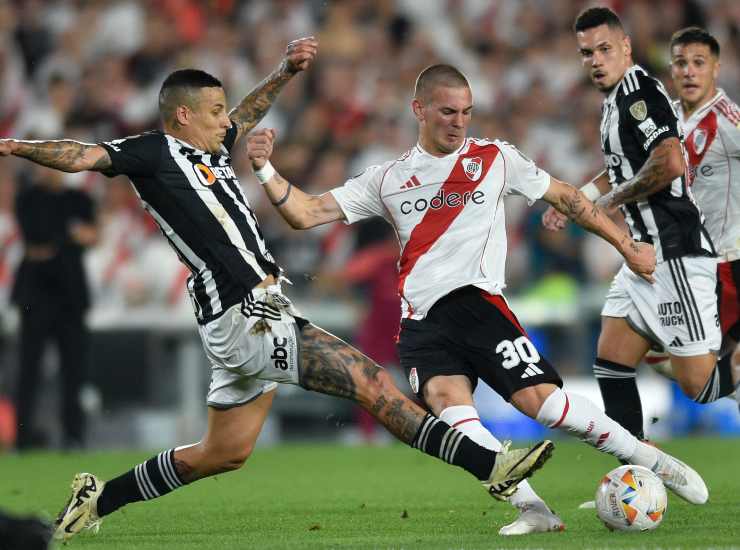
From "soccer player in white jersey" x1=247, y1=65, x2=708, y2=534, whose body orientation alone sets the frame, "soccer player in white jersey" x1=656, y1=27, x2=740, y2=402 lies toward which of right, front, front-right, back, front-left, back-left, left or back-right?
back-left

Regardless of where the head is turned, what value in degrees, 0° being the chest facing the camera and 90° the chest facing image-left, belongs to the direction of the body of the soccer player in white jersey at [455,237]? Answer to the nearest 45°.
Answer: approximately 0°

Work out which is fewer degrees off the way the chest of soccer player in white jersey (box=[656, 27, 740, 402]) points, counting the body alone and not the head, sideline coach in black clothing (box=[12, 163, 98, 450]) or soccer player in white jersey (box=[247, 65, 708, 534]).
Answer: the soccer player in white jersey

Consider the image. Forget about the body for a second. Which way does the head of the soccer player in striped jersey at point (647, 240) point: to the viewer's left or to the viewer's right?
to the viewer's left

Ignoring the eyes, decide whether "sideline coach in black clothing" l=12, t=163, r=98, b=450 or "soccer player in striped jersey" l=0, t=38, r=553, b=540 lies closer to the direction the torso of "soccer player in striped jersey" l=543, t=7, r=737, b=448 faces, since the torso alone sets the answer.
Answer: the soccer player in striped jersey

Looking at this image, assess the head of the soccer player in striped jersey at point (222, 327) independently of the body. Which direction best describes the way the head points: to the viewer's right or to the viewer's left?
to the viewer's right

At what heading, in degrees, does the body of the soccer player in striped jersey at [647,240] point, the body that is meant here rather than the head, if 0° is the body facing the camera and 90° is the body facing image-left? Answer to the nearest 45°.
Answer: approximately 45°

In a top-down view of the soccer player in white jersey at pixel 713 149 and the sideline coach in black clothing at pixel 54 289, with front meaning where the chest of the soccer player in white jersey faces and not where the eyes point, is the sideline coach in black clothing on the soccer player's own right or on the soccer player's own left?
on the soccer player's own right

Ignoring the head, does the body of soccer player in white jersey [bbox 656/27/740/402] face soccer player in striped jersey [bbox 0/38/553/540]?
yes

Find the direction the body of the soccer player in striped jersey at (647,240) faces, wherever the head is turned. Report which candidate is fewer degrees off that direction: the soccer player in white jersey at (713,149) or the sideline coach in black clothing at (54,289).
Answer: the sideline coach in black clothing

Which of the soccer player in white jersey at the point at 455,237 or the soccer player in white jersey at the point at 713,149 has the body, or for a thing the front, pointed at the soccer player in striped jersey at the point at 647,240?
the soccer player in white jersey at the point at 713,149
